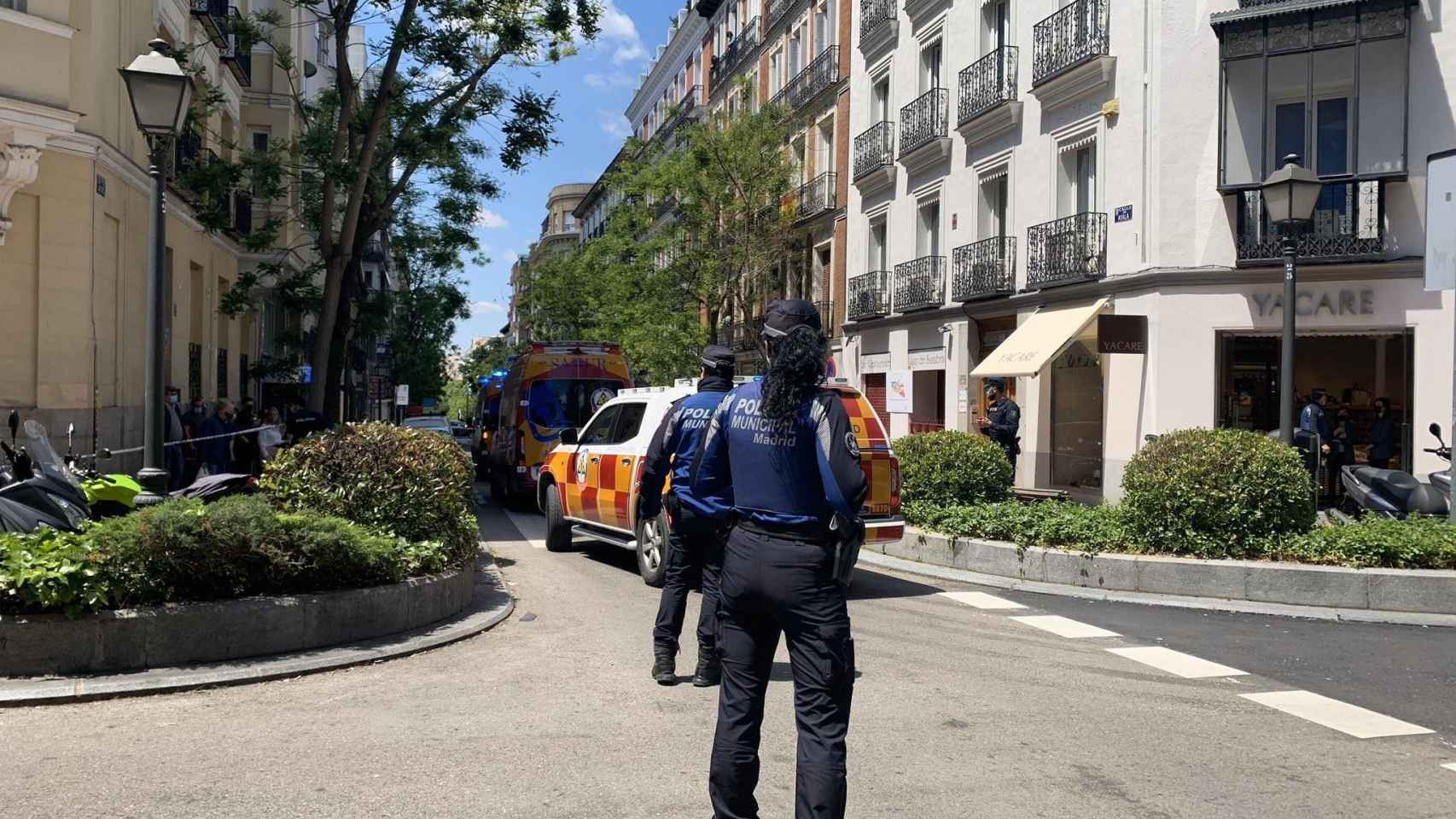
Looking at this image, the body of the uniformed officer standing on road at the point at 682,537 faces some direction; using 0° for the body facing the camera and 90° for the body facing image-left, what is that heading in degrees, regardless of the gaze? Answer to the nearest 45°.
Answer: approximately 180°

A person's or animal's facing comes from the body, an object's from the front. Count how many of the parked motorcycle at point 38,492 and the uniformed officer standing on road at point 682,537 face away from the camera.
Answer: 1

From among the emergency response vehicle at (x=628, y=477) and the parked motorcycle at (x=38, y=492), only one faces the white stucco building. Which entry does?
the parked motorcycle

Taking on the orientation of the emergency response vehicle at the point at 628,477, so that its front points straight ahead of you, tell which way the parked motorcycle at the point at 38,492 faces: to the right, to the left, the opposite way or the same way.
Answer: to the right

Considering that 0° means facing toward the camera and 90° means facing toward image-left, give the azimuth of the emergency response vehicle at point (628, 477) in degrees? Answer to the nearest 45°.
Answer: approximately 135°

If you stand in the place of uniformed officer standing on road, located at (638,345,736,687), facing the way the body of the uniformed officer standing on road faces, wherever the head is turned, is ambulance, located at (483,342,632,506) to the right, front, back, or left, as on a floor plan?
front

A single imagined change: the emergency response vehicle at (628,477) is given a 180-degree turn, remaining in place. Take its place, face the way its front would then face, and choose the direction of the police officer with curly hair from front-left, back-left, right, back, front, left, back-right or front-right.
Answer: front-right

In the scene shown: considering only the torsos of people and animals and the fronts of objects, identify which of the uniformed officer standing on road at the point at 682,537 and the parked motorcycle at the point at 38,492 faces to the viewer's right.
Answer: the parked motorcycle

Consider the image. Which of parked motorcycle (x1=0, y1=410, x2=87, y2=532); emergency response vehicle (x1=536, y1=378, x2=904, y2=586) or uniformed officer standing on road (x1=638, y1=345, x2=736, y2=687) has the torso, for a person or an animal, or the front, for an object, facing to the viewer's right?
the parked motorcycle
